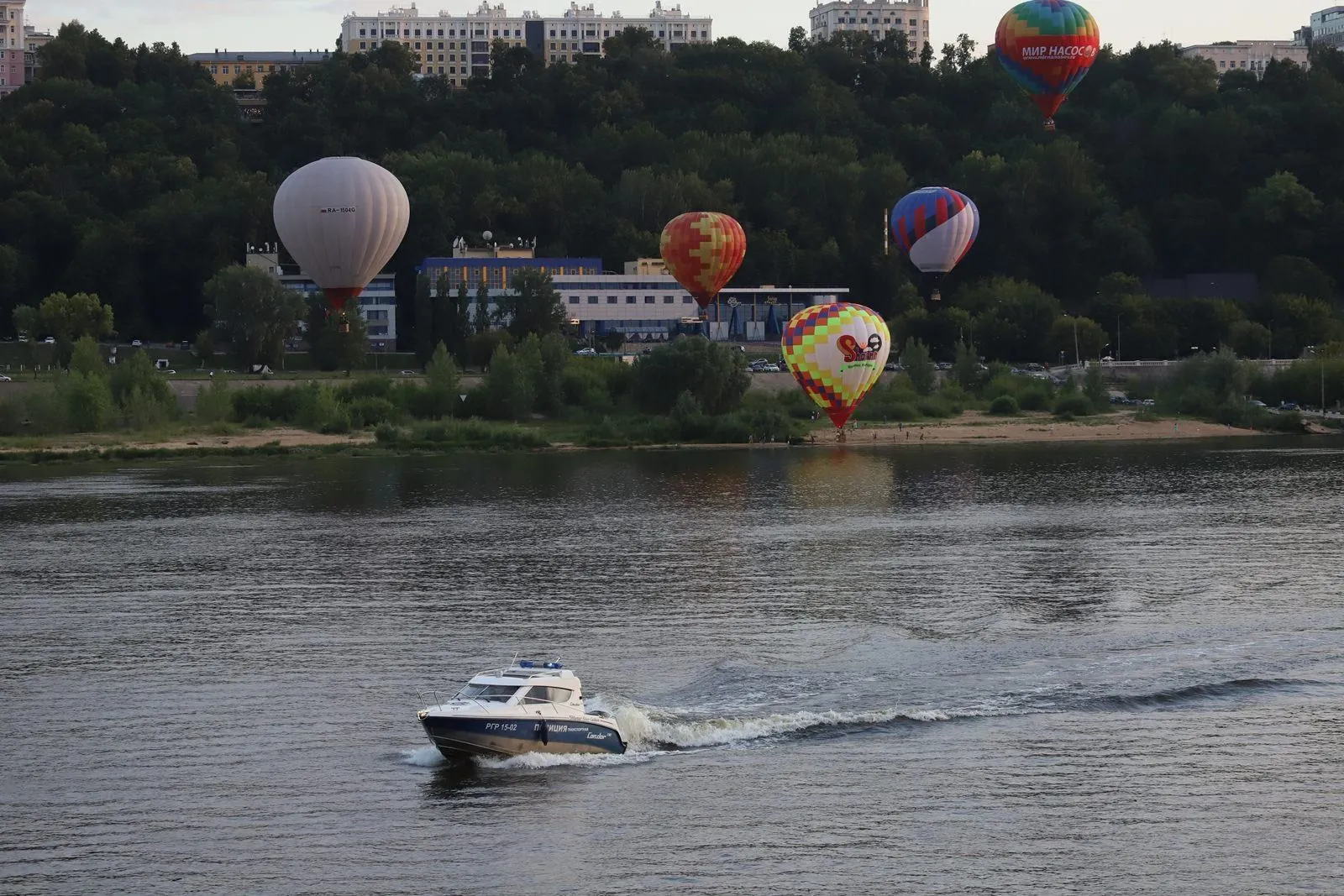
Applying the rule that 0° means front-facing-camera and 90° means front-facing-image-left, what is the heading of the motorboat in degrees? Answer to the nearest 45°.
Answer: approximately 45°
